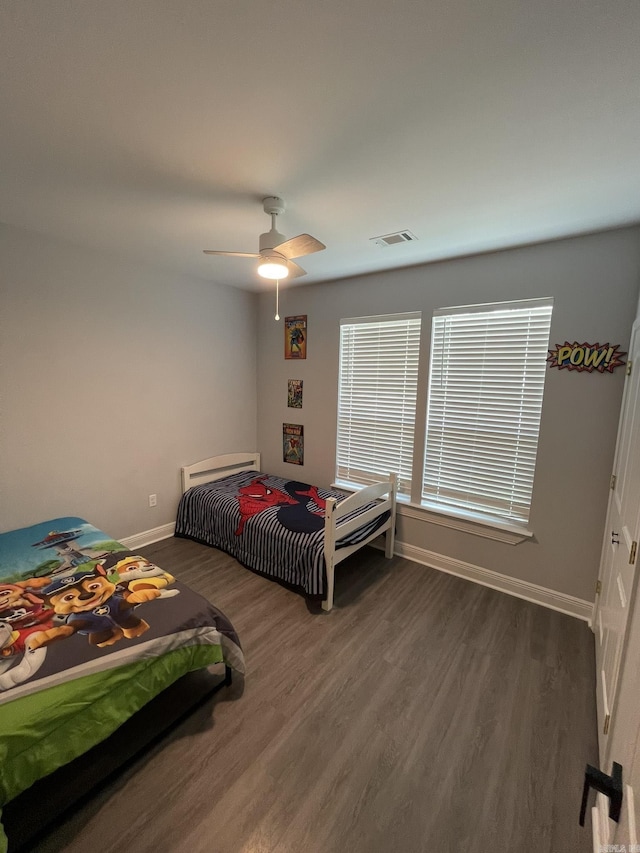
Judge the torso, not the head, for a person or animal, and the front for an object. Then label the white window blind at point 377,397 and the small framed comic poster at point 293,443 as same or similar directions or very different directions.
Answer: same or similar directions

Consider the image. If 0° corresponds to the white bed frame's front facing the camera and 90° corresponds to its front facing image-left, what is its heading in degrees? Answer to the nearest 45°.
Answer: approximately 315°

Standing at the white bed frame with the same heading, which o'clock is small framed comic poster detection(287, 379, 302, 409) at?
The small framed comic poster is roughly at 7 o'clock from the white bed frame.

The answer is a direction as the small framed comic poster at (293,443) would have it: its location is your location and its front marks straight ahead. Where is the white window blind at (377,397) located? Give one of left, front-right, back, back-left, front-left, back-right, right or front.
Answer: left

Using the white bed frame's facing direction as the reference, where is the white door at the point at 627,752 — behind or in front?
in front

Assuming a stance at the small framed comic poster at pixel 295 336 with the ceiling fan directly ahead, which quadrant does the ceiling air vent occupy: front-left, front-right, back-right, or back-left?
front-left

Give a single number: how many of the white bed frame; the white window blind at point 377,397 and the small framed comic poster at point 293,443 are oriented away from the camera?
0

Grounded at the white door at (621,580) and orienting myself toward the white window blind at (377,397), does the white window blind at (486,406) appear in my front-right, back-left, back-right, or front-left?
front-right

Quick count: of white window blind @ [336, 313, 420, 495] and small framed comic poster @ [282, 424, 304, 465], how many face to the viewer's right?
0

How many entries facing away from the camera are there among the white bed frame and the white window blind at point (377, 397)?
0

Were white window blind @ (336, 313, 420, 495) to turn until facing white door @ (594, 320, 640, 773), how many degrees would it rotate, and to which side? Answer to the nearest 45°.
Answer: approximately 90° to its left

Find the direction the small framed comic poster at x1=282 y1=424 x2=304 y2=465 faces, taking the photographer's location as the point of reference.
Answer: facing the viewer and to the left of the viewer

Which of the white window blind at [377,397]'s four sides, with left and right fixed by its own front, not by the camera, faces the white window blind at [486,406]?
left
